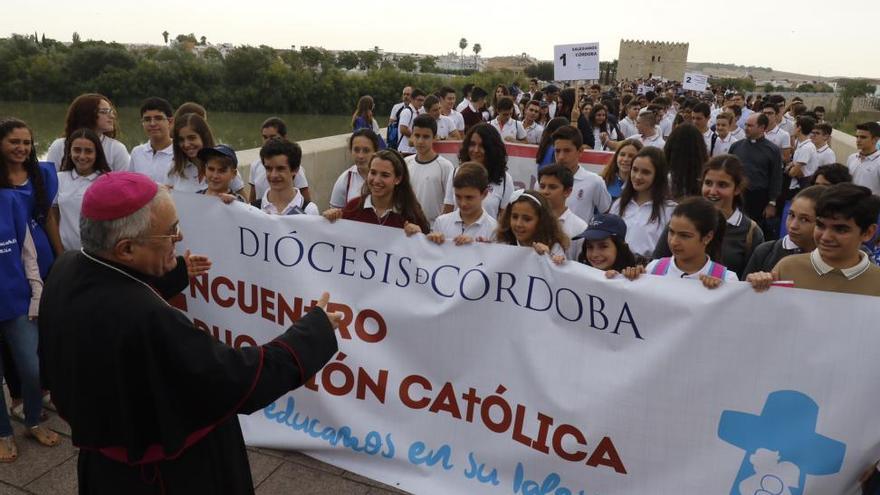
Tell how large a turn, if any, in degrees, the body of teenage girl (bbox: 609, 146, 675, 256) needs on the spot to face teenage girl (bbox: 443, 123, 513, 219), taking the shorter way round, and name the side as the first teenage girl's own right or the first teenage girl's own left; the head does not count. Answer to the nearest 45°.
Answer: approximately 90° to the first teenage girl's own right

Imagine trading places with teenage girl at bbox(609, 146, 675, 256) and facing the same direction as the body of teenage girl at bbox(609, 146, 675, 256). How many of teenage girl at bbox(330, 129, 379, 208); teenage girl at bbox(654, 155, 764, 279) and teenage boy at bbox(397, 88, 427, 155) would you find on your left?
1

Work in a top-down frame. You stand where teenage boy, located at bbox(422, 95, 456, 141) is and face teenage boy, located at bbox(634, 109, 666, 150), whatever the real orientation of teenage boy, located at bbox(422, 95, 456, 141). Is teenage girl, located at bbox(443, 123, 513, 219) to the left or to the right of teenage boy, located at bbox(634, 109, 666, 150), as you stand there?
right

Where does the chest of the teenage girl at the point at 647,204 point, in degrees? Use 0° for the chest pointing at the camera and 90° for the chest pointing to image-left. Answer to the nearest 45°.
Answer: approximately 45°

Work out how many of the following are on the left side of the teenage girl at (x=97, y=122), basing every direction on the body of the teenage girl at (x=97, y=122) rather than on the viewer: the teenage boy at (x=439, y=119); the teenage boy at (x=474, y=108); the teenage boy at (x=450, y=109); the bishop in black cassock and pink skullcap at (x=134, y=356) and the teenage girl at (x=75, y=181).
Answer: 3

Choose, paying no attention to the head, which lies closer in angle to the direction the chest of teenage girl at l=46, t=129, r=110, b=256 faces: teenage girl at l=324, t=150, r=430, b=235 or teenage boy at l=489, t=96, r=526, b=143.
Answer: the teenage girl

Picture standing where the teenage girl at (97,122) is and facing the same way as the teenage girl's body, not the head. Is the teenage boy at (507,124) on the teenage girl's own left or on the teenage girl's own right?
on the teenage girl's own left

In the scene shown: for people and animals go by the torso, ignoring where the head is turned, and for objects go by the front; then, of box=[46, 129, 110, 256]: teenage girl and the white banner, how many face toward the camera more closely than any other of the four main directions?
2

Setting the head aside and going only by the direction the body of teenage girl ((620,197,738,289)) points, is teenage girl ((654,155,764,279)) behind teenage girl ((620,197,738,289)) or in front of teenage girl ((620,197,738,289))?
behind

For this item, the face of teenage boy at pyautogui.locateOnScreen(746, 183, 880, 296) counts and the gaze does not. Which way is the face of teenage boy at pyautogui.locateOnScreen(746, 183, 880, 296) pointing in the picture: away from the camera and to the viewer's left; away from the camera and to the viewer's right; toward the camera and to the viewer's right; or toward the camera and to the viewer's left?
toward the camera and to the viewer's left

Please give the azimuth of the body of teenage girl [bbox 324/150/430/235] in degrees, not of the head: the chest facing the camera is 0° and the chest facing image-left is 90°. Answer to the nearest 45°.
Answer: approximately 45°
